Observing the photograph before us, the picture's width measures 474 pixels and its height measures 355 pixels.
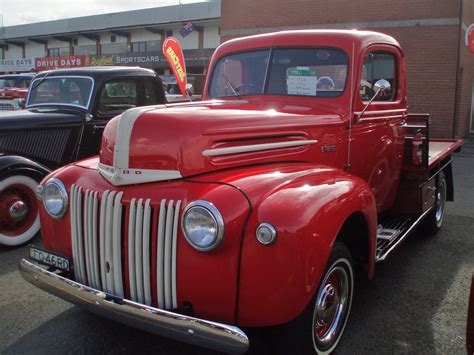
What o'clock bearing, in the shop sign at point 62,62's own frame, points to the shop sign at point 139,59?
the shop sign at point 139,59 is roughly at 10 o'clock from the shop sign at point 62,62.

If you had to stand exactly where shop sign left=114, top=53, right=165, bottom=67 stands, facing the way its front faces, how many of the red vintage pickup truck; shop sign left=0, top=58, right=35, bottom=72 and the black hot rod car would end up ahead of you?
2

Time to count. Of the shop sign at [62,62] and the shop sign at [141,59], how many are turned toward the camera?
2

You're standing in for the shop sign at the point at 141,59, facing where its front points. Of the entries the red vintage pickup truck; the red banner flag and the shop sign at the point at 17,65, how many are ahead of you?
2

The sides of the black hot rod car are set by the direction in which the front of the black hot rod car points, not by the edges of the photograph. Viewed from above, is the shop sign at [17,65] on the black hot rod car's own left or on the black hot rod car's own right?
on the black hot rod car's own right
